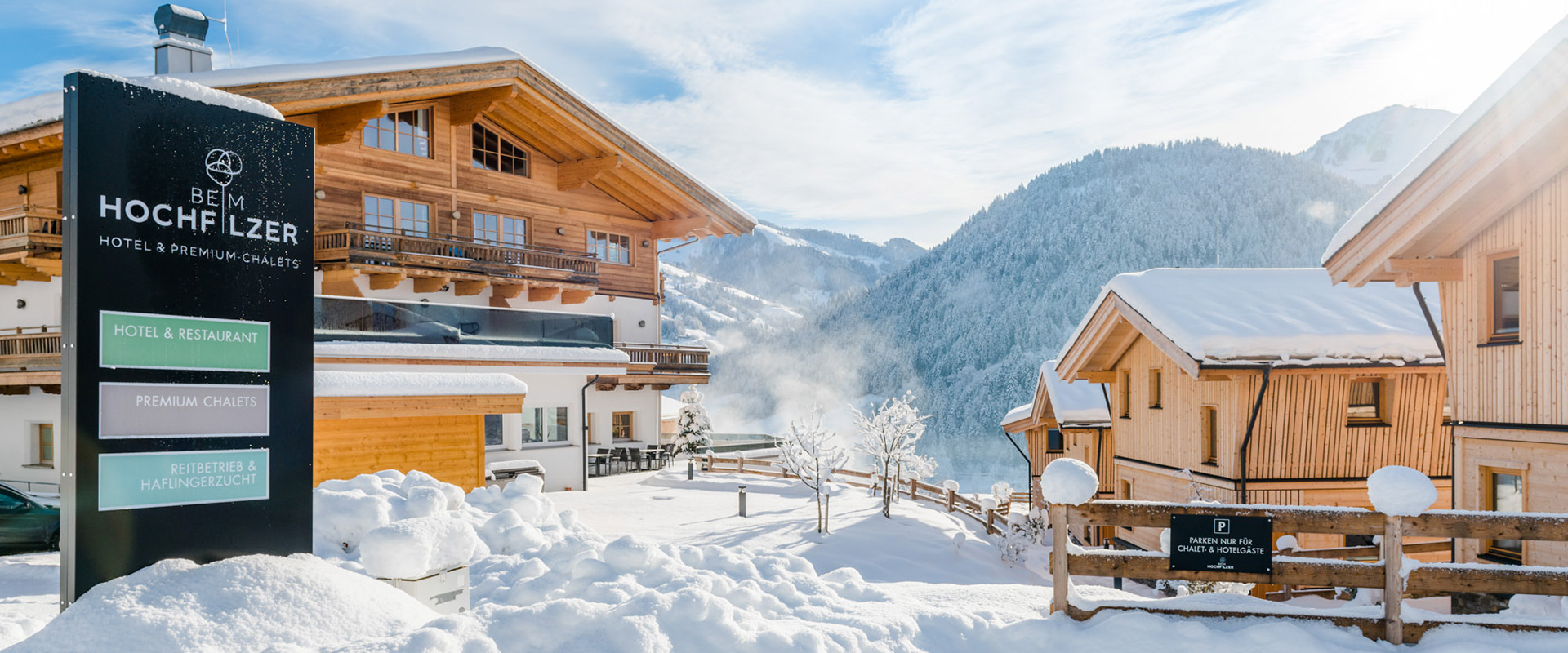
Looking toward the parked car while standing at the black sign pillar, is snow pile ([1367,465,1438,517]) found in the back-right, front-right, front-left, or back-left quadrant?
back-right

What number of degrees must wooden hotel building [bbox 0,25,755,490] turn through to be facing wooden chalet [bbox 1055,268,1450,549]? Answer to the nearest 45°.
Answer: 0° — it already faces it

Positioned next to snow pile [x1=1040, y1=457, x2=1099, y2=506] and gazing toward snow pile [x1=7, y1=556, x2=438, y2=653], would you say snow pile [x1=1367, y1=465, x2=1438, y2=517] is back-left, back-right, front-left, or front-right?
back-left

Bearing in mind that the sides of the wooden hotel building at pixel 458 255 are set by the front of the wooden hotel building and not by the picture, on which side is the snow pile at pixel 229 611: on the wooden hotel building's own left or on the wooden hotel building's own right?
on the wooden hotel building's own right

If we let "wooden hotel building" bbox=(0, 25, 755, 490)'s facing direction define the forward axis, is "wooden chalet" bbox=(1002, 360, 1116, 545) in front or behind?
in front

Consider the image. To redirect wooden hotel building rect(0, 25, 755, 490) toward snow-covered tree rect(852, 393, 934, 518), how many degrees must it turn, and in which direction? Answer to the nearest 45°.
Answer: approximately 45° to its left

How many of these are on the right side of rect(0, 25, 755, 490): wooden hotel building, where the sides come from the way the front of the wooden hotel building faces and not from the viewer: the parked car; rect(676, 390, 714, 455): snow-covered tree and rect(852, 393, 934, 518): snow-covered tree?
1

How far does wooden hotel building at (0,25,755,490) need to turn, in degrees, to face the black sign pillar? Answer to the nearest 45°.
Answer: approximately 45° to its right

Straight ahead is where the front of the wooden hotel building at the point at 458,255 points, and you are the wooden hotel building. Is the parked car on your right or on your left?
on your right

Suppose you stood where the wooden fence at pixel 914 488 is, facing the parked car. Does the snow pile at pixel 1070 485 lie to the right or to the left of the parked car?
left

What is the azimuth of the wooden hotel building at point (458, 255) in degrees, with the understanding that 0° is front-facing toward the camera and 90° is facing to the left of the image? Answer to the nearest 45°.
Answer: approximately 315°
